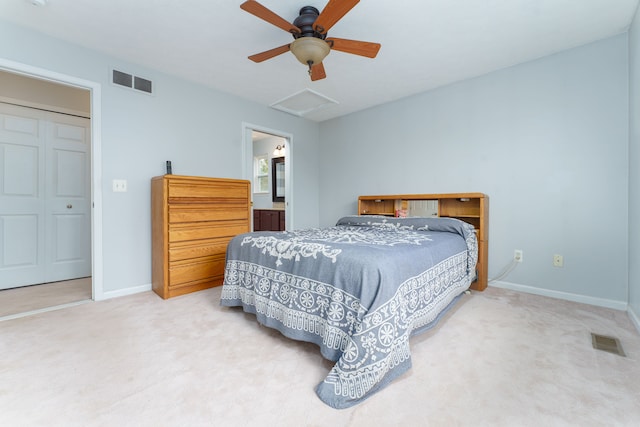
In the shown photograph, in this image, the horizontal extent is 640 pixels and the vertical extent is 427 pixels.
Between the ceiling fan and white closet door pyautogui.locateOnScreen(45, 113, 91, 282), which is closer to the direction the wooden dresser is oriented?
the ceiling fan

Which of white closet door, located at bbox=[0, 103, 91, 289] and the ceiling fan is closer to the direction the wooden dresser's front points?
the ceiling fan

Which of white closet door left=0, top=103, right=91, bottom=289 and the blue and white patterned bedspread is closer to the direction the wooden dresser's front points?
the blue and white patterned bedspread

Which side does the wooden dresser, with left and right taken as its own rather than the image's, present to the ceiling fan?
front

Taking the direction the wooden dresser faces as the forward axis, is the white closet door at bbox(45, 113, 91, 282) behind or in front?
behind

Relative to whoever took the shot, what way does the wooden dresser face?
facing the viewer and to the right of the viewer
